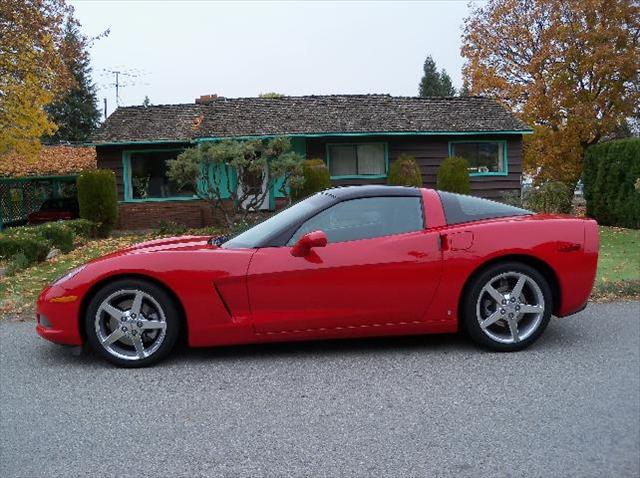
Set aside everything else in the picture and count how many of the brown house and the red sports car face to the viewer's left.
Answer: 1

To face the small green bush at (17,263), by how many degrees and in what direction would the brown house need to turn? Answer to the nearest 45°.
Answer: approximately 45° to its right

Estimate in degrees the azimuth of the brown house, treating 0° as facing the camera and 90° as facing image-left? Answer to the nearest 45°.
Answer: approximately 0°

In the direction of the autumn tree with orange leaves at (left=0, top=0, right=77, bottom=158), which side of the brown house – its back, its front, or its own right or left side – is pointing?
right

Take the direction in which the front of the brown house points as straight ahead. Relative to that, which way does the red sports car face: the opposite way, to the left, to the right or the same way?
to the right

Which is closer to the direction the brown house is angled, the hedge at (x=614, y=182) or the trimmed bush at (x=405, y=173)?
the trimmed bush

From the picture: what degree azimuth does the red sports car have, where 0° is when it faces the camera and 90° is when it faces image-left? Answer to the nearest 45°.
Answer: approximately 90°
